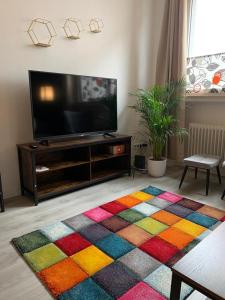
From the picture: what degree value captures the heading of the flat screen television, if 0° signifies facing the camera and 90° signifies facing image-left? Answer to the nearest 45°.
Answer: approximately 315°

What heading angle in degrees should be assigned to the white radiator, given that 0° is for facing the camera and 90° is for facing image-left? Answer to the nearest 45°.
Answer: approximately 45°

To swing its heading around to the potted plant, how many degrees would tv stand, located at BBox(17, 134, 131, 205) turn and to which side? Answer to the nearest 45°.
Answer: approximately 45° to its left

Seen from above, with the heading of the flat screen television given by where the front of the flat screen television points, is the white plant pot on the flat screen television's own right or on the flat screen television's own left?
on the flat screen television's own left
